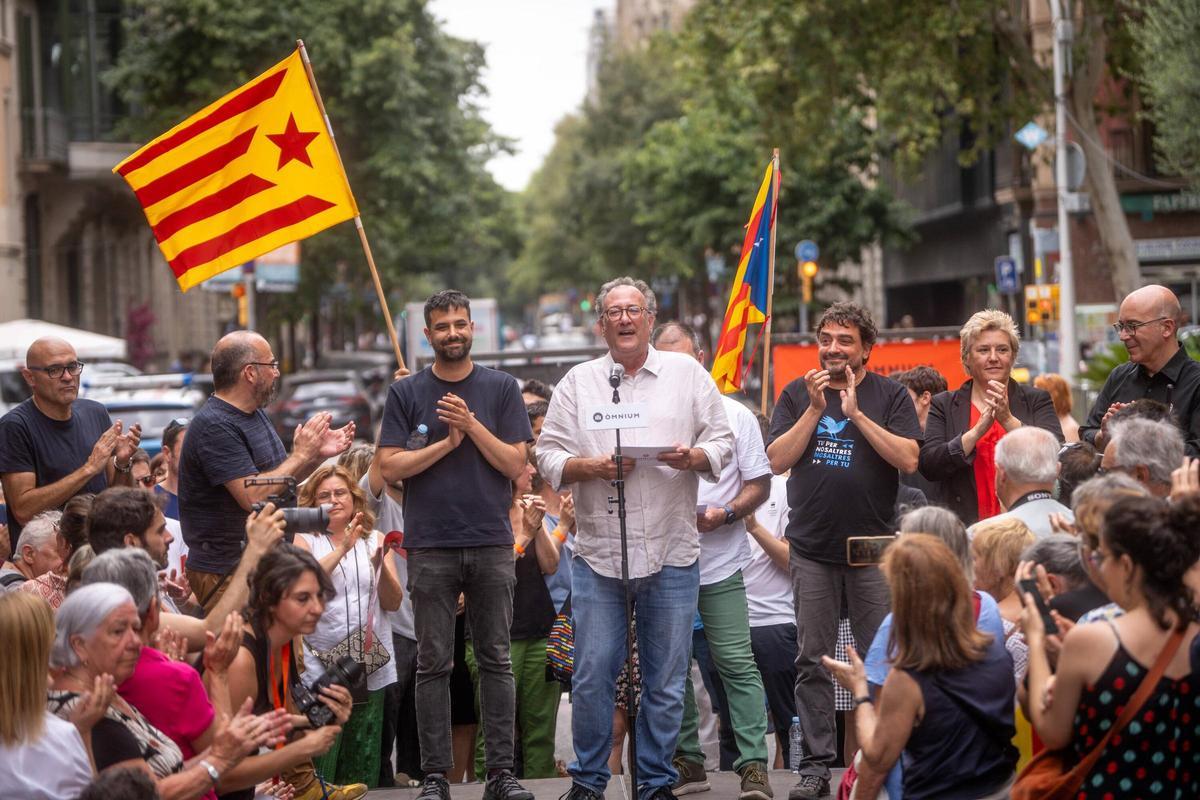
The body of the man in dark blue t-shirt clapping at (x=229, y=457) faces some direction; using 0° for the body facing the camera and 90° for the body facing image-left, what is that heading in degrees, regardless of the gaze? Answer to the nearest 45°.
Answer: approximately 270°

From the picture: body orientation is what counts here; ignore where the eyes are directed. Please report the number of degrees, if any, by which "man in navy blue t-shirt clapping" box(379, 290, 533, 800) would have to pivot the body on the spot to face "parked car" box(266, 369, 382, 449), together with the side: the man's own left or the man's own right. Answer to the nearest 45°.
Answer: approximately 180°

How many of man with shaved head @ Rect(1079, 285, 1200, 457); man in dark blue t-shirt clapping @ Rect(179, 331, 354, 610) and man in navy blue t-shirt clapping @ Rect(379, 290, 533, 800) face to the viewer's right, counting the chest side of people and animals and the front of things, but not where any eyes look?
1

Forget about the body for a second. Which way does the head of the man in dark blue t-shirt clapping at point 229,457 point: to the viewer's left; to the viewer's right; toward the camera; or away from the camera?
to the viewer's right

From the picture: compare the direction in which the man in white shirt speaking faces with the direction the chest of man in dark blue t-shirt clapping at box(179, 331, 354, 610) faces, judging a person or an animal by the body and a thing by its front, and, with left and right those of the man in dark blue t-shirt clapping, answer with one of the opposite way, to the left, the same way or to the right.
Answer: to the right

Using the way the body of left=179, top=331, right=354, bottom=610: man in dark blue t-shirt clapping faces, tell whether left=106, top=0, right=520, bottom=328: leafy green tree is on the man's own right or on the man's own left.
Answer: on the man's own left

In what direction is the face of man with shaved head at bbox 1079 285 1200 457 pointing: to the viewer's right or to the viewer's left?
to the viewer's left
